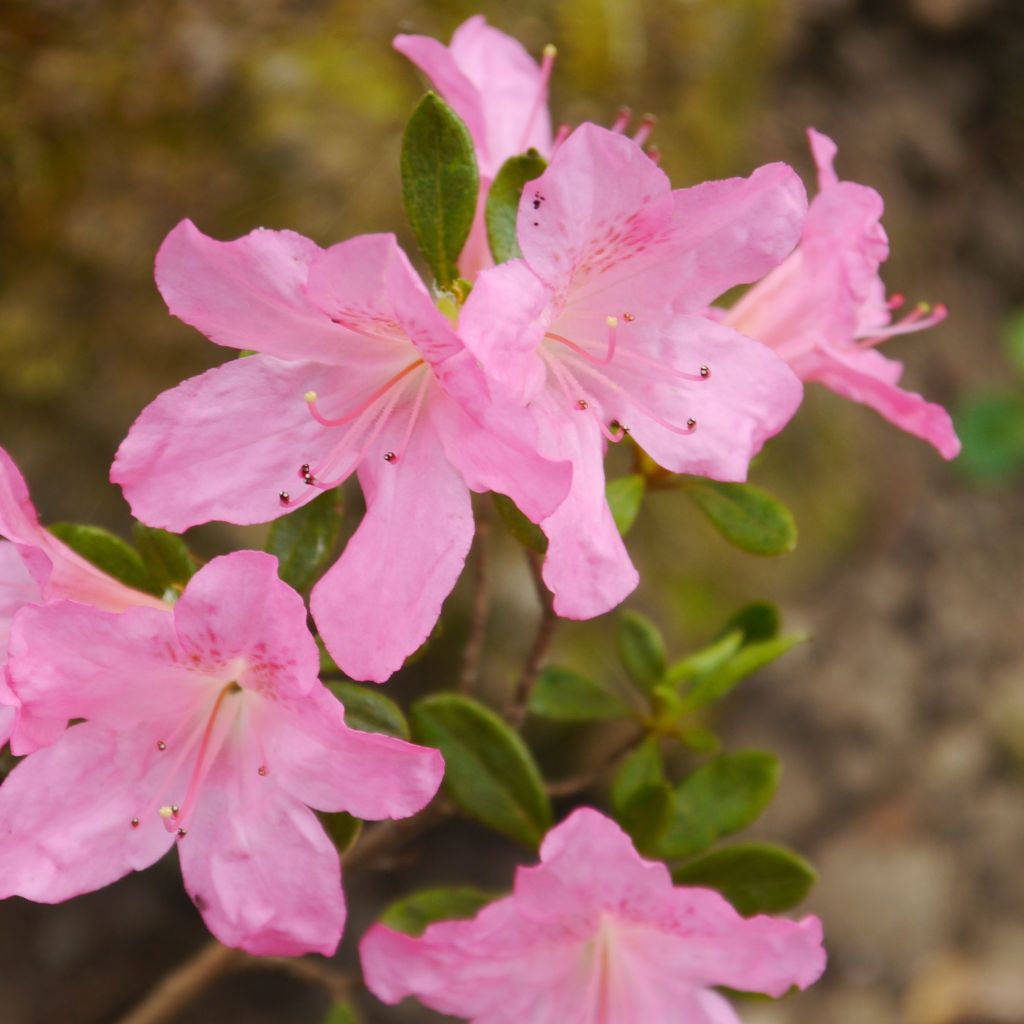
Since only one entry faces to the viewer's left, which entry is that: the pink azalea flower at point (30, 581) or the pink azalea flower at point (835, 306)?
the pink azalea flower at point (30, 581)

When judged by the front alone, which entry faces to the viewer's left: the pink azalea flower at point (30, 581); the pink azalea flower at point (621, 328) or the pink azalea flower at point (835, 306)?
the pink azalea flower at point (30, 581)

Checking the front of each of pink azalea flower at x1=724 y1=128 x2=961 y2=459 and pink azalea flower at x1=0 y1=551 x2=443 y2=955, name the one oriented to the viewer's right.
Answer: pink azalea flower at x1=724 y1=128 x2=961 y2=459

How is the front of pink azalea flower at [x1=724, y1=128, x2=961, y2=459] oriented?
to the viewer's right

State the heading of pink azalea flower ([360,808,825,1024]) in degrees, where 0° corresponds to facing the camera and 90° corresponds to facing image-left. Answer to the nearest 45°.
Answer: approximately 0°

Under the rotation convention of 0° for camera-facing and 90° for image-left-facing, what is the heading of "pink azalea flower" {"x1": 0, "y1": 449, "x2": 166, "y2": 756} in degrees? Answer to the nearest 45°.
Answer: approximately 90°

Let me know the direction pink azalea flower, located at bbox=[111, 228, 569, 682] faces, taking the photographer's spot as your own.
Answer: facing the viewer and to the left of the viewer

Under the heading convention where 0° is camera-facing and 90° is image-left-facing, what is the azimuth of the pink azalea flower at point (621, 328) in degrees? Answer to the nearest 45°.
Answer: approximately 315°
